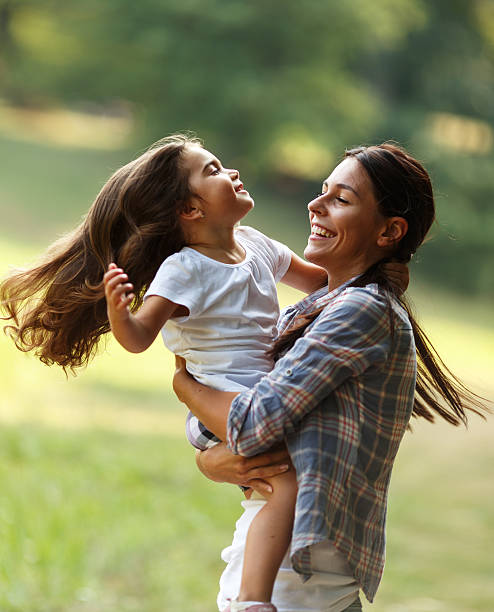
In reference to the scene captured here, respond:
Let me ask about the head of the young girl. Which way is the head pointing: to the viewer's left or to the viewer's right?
to the viewer's right

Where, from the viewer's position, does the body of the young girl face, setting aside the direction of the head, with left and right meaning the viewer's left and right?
facing the viewer and to the right of the viewer

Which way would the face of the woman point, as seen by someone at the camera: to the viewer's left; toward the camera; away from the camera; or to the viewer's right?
to the viewer's left

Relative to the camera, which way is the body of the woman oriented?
to the viewer's left
